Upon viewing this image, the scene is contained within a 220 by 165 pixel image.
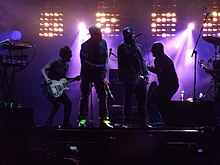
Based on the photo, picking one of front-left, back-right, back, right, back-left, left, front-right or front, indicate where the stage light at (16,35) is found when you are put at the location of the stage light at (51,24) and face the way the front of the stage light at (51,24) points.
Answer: right

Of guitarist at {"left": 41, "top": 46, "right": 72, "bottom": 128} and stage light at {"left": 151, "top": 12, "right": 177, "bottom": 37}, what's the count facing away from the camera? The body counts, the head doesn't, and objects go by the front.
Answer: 0

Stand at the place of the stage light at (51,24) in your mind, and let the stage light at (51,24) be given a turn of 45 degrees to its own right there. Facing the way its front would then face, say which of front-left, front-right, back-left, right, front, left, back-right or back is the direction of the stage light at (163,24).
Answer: back-left

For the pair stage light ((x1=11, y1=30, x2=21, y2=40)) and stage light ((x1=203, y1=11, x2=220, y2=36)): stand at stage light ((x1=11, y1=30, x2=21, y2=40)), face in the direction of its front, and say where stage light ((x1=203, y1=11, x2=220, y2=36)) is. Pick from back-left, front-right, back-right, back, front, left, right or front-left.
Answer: left

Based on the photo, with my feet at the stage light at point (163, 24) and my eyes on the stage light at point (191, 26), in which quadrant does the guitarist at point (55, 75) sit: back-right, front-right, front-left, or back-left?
back-right

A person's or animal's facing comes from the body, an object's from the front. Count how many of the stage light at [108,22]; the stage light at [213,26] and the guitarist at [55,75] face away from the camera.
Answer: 0

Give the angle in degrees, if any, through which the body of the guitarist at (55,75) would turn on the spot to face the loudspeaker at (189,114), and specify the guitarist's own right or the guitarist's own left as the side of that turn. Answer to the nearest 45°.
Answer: approximately 45° to the guitarist's own left

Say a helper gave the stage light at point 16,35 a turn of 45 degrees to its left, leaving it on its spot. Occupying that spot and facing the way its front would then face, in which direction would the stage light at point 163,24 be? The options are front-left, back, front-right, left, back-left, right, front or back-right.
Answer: front-left

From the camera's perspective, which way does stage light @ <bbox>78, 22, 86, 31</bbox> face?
toward the camera

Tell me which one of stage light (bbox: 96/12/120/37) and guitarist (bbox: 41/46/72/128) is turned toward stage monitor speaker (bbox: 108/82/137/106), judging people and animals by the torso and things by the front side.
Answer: the stage light

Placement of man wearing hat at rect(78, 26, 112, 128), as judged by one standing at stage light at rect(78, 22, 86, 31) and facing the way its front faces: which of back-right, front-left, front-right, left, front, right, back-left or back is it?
front

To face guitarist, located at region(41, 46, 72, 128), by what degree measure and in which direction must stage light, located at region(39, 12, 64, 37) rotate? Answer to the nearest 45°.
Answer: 0° — it already faces them

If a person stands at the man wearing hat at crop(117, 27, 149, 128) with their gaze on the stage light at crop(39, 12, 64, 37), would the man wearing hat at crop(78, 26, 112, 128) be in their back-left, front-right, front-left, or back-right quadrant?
front-left

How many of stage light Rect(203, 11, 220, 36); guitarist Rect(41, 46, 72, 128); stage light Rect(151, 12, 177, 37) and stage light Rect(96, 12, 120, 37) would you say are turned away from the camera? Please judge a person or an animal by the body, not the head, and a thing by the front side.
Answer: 0

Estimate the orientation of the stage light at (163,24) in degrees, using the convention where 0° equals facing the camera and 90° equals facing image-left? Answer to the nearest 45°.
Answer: approximately 0°

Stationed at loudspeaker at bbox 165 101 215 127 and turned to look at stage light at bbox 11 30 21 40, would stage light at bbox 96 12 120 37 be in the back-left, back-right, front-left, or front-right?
front-right

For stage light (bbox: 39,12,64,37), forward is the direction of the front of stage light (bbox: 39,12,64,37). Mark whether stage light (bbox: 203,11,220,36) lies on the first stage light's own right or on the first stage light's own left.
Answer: on the first stage light's own left
